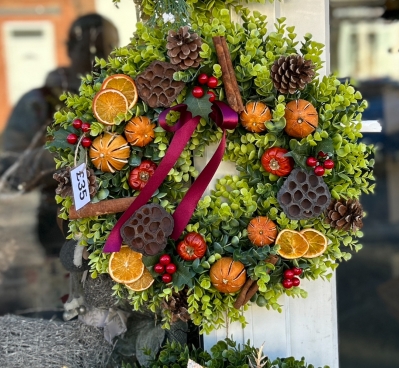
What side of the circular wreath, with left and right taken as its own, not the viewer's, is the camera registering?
front
